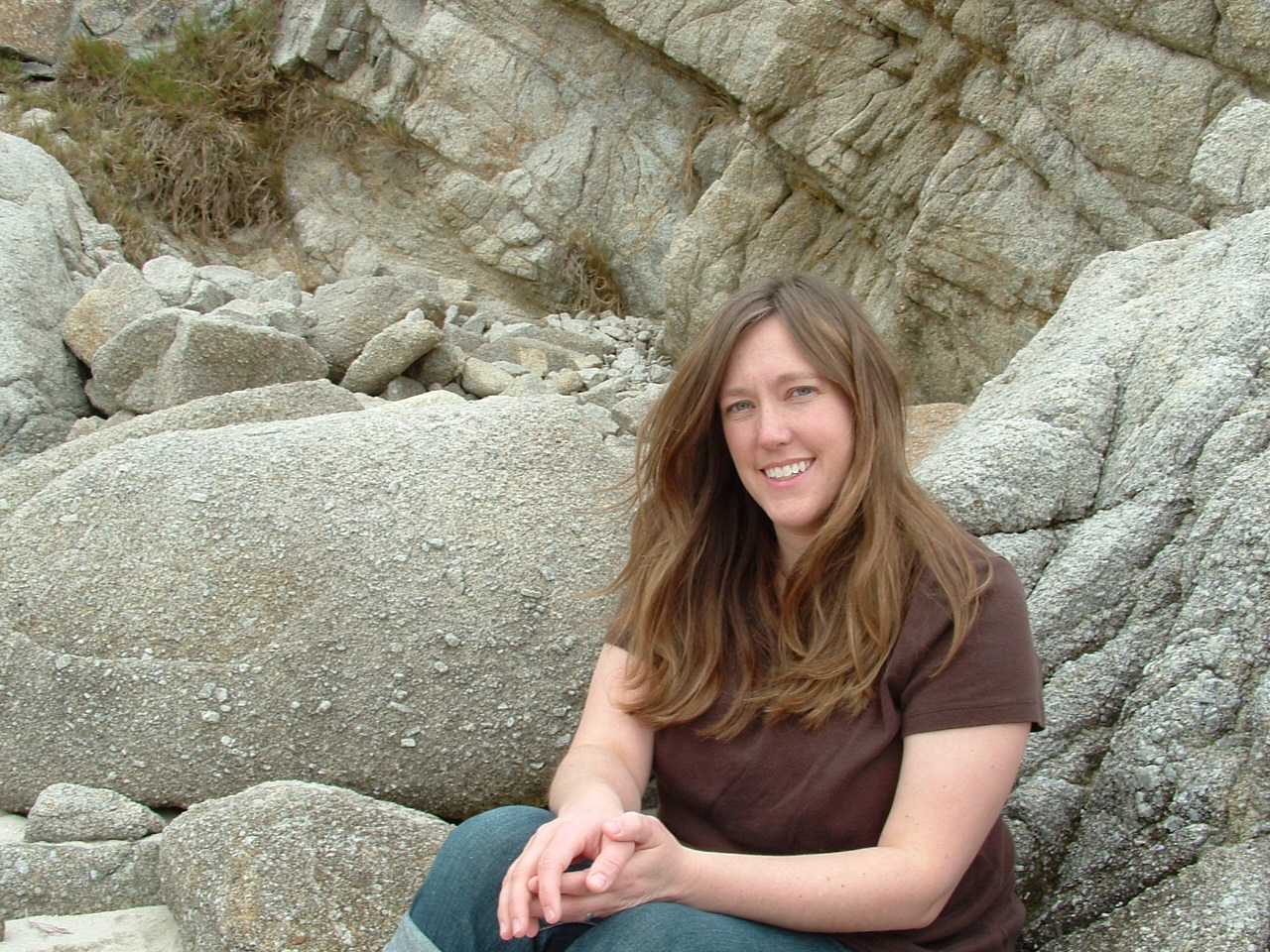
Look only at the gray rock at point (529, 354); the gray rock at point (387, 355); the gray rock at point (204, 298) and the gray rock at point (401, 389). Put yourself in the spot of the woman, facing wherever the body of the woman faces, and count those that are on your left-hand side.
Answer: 0

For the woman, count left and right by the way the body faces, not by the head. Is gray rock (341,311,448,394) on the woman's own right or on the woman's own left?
on the woman's own right

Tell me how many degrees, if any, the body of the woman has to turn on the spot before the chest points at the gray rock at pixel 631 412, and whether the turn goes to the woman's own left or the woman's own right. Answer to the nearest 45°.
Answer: approximately 135° to the woman's own right

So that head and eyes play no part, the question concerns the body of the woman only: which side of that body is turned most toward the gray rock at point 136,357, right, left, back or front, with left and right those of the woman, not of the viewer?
right

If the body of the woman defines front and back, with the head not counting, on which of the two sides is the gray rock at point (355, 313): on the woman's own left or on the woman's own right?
on the woman's own right

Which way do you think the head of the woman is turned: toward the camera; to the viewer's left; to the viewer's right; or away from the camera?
toward the camera

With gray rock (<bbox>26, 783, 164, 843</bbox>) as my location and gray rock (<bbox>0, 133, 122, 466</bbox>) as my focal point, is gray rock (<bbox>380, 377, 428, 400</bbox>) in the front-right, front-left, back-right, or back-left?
front-right

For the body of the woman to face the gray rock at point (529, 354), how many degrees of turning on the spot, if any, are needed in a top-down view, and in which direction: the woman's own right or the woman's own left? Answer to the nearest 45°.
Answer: approximately 135° to the woman's own right

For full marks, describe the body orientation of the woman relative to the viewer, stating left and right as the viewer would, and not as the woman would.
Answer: facing the viewer and to the left of the viewer

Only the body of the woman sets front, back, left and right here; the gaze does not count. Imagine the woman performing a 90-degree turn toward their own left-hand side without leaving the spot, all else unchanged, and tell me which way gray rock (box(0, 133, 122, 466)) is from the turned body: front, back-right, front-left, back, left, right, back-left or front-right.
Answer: back

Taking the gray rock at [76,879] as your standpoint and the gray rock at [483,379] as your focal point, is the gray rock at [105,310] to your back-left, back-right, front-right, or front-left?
front-left

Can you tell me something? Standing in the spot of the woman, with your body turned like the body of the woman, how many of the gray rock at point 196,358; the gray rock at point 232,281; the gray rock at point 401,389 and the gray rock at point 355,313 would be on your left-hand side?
0

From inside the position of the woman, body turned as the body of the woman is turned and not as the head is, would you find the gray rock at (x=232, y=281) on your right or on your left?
on your right
